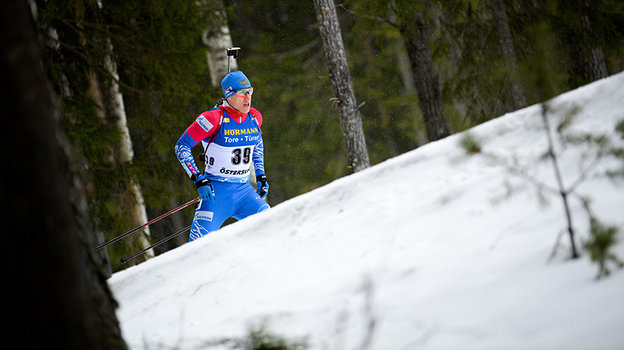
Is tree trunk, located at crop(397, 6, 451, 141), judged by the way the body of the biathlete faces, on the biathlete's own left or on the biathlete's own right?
on the biathlete's own left

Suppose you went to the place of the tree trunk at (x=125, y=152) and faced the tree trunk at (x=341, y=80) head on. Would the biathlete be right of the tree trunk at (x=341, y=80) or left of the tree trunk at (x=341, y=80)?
right

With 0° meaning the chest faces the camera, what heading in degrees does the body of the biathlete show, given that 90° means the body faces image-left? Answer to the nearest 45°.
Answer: approximately 315°

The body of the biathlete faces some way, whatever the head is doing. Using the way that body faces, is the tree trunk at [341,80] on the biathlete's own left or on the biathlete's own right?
on the biathlete's own left

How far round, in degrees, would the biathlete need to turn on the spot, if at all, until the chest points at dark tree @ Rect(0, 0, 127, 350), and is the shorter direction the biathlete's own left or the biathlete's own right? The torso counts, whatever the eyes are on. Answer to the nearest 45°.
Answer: approximately 45° to the biathlete's own right

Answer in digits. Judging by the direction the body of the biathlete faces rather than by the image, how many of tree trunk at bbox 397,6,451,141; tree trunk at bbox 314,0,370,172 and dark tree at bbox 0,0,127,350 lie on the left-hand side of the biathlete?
2

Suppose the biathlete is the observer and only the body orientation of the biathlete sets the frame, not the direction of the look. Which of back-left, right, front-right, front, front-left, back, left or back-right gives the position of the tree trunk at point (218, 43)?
back-left
